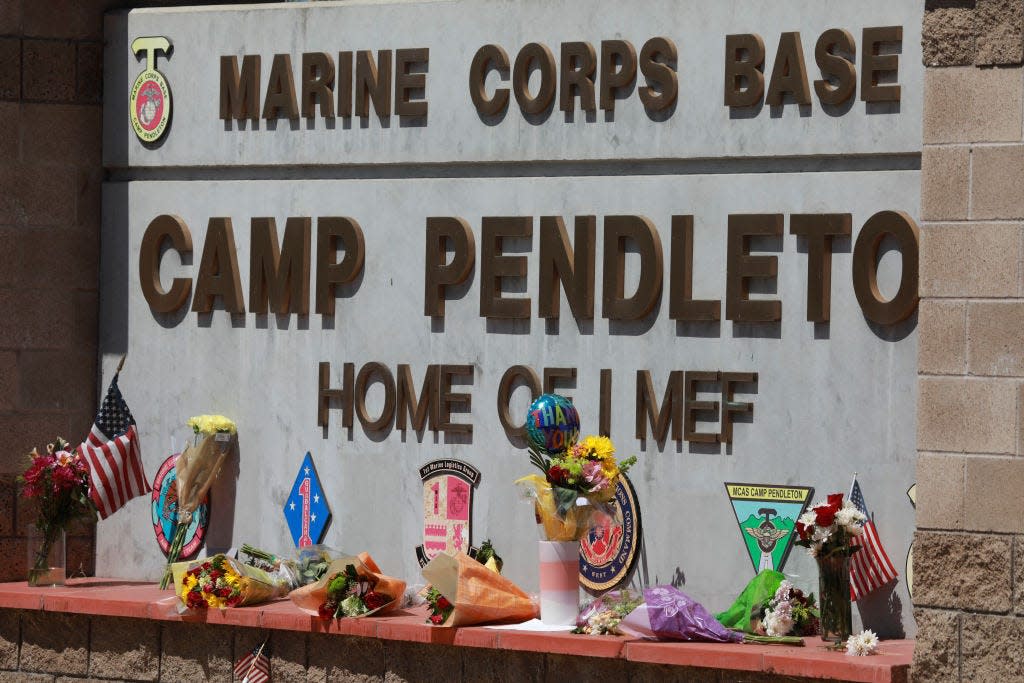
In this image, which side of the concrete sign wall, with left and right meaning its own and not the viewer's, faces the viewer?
front

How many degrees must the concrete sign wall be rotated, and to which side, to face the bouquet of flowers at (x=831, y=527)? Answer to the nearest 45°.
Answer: approximately 45° to its left

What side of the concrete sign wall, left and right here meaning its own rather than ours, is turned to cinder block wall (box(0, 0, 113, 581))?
right

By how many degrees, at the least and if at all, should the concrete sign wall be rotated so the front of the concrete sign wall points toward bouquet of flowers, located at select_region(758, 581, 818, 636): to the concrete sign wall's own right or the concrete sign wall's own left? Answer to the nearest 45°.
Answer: approximately 45° to the concrete sign wall's own left

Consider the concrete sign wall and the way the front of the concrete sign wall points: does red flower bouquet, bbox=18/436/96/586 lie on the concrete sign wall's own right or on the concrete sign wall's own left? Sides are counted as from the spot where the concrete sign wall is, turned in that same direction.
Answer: on the concrete sign wall's own right
